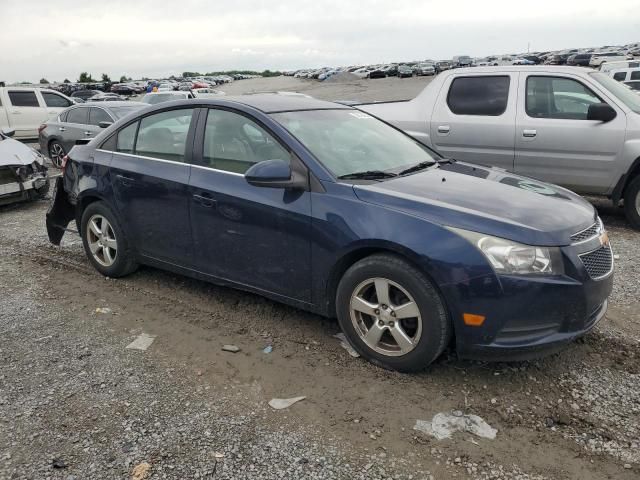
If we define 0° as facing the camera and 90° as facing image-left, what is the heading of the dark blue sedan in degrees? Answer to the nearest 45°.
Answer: approximately 315°

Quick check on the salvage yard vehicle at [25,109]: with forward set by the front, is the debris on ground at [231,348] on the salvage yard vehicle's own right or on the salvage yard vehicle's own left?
on the salvage yard vehicle's own right

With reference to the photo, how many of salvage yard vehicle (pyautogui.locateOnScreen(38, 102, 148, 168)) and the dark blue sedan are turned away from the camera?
0

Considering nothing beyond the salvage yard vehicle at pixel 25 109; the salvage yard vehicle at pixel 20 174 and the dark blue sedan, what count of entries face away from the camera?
0

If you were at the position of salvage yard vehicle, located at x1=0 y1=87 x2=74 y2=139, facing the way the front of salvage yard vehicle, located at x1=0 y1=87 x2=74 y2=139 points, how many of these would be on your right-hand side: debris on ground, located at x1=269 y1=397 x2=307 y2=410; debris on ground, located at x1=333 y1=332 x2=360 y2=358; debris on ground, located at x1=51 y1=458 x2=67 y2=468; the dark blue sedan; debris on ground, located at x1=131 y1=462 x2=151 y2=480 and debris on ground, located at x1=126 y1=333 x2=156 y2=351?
6

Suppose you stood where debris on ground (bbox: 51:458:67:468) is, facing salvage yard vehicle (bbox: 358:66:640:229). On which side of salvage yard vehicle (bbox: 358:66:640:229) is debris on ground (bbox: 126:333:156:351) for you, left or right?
left

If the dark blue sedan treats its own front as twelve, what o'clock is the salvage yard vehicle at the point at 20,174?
The salvage yard vehicle is roughly at 6 o'clock from the dark blue sedan.

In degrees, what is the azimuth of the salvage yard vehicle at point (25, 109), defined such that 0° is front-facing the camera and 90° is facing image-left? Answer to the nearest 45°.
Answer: approximately 270°

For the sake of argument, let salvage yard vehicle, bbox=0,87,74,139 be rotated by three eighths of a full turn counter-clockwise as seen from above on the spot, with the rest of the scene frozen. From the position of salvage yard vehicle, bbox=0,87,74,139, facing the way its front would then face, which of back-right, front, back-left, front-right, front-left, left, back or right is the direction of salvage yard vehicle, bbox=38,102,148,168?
back-left

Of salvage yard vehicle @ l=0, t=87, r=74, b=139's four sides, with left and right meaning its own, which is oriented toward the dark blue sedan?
right
